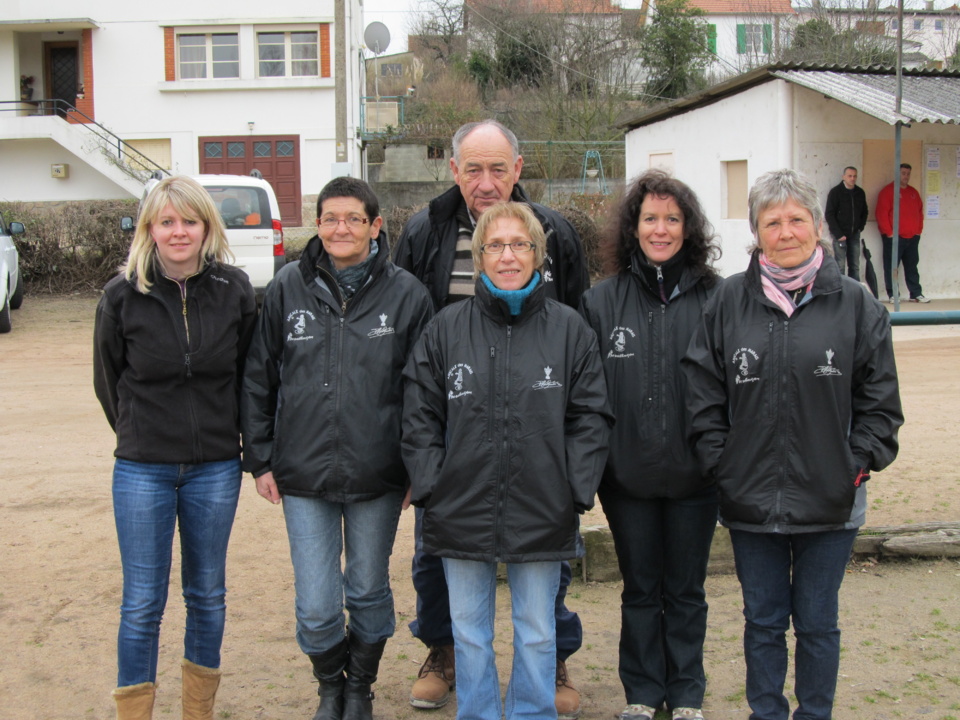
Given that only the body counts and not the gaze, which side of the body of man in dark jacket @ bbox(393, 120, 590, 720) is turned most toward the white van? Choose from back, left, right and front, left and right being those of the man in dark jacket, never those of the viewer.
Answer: back

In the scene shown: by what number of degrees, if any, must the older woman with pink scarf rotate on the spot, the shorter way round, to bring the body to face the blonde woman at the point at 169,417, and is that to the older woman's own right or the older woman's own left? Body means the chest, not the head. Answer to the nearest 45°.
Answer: approximately 90° to the older woman's own right

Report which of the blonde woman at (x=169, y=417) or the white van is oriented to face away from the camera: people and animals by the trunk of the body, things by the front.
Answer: the white van

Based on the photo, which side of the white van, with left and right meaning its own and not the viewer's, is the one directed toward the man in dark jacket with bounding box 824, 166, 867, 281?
right

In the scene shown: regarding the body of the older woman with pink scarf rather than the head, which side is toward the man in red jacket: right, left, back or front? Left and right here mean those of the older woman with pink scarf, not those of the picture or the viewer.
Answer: back

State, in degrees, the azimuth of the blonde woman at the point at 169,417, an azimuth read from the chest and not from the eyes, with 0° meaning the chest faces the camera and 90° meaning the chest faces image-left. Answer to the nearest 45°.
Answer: approximately 0°
